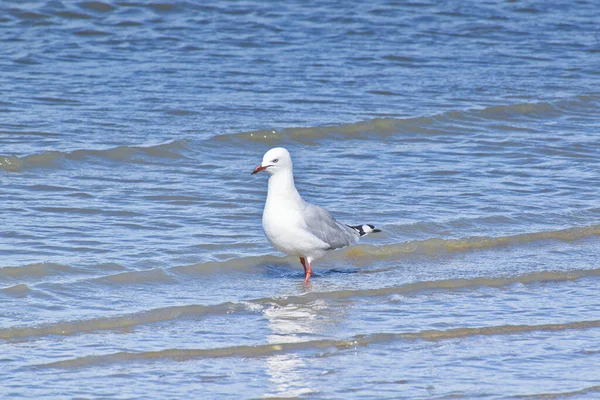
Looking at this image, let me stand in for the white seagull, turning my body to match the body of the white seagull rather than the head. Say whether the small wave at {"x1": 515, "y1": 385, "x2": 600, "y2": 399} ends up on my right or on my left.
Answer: on my left

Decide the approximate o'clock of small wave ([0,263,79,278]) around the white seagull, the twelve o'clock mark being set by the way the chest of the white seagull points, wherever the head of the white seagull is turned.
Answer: The small wave is roughly at 1 o'clock from the white seagull.

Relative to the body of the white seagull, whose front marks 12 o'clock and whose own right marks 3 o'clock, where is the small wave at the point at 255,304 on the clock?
The small wave is roughly at 11 o'clock from the white seagull.

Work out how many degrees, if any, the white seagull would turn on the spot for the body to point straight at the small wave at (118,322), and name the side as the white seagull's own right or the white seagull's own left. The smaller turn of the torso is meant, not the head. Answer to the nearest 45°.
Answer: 0° — it already faces it

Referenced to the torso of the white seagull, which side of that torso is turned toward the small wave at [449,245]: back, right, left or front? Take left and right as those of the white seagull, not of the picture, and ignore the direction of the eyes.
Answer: back

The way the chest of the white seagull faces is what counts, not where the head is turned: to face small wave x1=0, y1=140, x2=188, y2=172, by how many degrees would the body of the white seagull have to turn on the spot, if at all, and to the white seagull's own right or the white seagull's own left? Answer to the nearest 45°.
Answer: approximately 90° to the white seagull's own right

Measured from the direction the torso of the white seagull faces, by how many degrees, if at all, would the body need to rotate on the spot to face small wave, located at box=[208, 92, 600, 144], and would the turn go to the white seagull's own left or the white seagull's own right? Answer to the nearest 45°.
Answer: approximately 135° to the white seagull's own right

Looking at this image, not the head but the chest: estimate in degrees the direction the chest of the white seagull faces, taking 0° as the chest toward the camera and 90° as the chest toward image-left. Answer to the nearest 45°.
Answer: approximately 45°
